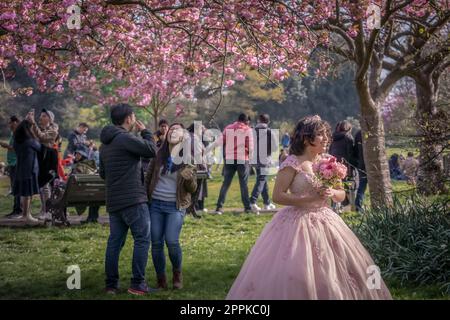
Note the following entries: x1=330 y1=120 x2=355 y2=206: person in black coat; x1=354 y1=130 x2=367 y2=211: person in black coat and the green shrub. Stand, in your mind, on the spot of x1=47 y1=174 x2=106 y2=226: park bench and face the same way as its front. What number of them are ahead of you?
0

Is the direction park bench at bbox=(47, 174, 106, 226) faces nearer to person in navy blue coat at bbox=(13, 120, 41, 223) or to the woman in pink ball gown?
the person in navy blue coat

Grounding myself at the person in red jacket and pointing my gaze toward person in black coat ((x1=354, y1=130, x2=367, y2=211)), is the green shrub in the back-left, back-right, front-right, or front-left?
front-right

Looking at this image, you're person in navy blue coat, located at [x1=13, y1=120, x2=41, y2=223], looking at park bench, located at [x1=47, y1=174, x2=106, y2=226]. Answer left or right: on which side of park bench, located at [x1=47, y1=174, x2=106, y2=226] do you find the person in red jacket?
left

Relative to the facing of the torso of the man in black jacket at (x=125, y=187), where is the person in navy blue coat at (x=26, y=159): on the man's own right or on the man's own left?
on the man's own left

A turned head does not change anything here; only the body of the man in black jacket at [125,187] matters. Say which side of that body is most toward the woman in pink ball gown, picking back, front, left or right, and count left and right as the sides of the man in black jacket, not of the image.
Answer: right

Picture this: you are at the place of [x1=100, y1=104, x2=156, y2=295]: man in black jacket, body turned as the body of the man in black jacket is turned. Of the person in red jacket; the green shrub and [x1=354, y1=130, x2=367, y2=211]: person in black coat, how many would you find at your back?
0

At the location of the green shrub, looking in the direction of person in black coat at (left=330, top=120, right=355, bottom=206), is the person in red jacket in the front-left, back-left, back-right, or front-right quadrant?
front-left

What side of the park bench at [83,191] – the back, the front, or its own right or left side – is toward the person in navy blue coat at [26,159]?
left

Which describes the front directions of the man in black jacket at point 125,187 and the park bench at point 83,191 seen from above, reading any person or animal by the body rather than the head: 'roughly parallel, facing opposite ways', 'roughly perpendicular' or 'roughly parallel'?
roughly perpendicular

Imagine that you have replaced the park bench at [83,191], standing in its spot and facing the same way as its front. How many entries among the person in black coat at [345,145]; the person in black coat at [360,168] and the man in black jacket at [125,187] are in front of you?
0
